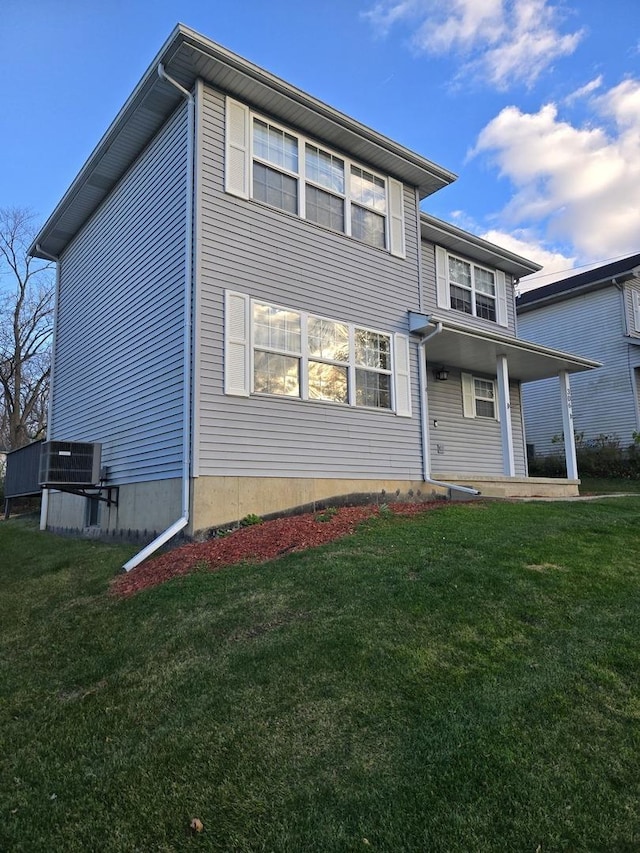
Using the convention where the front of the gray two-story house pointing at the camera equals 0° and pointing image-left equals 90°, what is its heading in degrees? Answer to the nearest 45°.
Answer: approximately 315°

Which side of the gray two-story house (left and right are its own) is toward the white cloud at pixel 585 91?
left

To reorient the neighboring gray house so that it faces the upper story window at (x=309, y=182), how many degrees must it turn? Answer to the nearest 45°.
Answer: approximately 45° to its right

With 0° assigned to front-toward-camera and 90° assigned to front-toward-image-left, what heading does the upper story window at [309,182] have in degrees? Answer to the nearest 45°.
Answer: approximately 315°

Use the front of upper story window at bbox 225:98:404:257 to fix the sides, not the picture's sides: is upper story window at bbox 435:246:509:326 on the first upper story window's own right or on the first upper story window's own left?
on the first upper story window's own left

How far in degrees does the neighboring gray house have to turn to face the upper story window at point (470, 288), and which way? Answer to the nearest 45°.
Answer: approximately 45° to its right

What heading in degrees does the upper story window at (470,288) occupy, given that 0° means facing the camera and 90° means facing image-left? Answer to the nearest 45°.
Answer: approximately 315°
